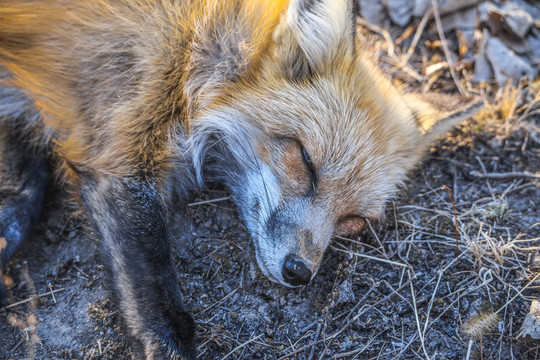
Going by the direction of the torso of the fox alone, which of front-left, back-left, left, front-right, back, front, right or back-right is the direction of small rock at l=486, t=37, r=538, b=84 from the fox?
left

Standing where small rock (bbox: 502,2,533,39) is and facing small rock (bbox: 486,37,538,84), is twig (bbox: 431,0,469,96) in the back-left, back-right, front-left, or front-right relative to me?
front-right

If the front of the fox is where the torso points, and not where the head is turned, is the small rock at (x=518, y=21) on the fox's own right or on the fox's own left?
on the fox's own left

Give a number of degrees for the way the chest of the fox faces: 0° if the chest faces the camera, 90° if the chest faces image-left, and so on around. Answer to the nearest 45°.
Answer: approximately 315°

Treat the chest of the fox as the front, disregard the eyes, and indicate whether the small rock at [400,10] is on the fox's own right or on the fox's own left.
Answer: on the fox's own left

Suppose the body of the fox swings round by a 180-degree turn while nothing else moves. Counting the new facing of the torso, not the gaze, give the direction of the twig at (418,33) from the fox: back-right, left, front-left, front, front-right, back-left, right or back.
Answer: right

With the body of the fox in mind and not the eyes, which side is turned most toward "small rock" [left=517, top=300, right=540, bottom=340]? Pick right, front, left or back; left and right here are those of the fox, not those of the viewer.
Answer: front

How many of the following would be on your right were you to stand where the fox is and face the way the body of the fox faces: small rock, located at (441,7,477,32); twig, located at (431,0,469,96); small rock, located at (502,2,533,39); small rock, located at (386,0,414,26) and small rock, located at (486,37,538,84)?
0

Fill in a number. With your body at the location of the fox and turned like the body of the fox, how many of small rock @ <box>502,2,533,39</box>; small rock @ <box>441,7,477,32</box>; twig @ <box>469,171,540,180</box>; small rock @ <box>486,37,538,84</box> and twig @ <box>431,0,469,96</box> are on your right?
0

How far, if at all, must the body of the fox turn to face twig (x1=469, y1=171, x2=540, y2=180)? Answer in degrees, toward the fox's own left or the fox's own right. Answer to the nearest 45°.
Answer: approximately 45° to the fox's own left
